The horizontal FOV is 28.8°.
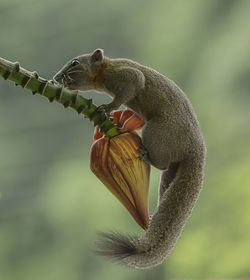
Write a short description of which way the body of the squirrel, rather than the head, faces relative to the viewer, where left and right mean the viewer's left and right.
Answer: facing to the left of the viewer
